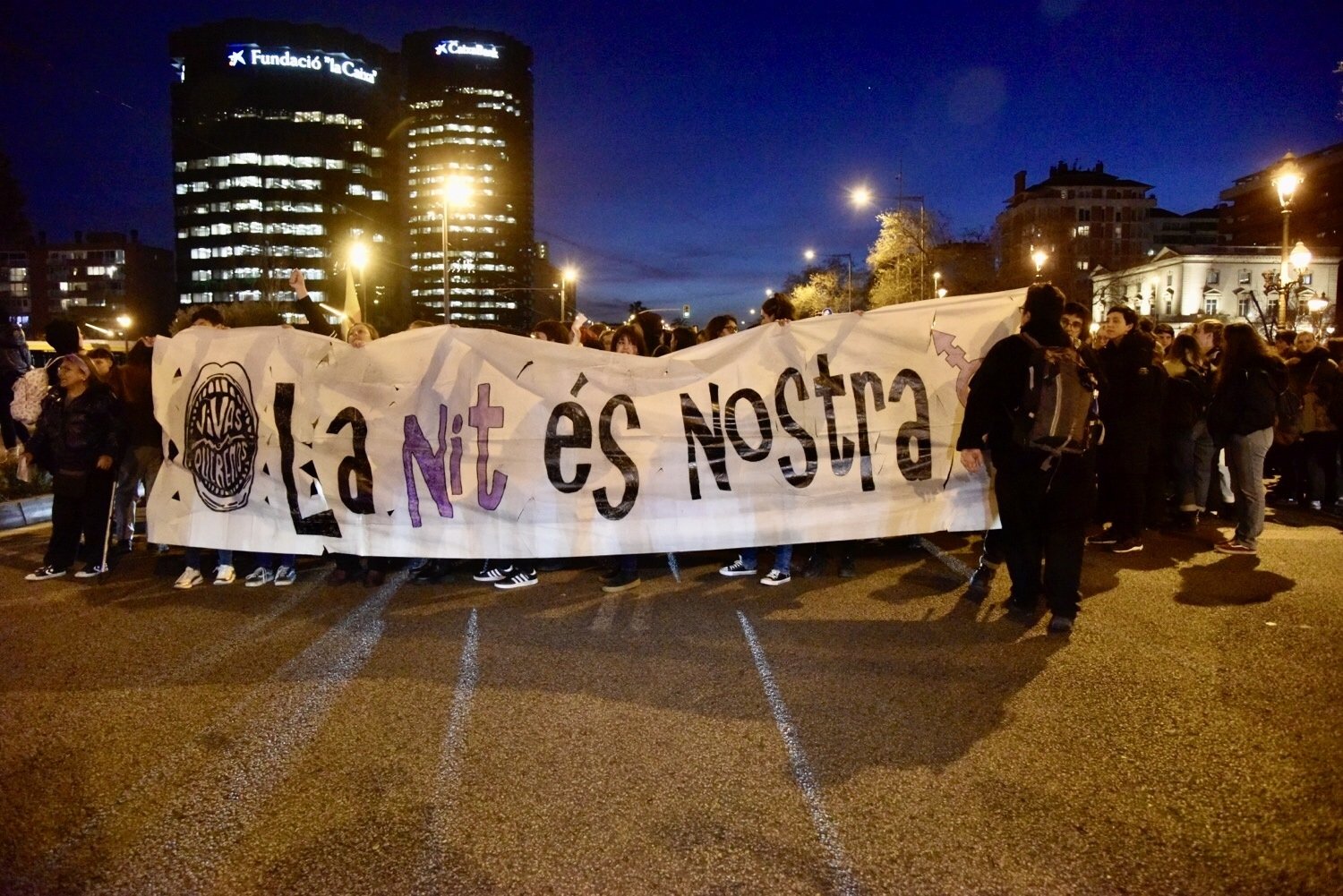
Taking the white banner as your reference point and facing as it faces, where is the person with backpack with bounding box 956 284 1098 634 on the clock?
The person with backpack is roughly at 10 o'clock from the white banner.

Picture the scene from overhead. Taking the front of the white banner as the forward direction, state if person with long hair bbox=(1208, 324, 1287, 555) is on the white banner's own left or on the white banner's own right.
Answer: on the white banner's own left

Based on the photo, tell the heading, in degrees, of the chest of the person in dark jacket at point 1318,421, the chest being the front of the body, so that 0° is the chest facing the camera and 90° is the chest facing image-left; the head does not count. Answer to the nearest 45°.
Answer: approximately 45°

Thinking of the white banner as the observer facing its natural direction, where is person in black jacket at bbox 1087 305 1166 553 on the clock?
The person in black jacket is roughly at 9 o'clock from the white banner.

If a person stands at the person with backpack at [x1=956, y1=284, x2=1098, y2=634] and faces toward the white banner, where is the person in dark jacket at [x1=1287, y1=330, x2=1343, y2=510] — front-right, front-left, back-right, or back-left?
back-right

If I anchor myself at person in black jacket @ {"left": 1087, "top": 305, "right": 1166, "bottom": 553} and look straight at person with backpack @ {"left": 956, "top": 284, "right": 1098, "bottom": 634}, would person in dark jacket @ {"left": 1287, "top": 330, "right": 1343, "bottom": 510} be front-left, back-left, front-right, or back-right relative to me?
back-left

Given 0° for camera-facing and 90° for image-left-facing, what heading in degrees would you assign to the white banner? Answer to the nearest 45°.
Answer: approximately 0°
